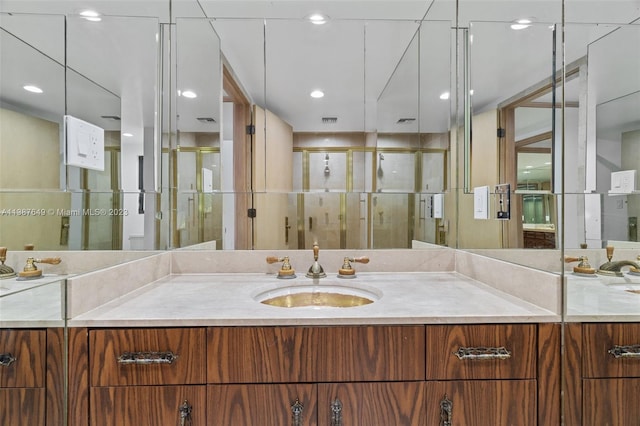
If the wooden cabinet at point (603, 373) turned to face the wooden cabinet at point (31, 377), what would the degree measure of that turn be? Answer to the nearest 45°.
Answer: approximately 45° to its right

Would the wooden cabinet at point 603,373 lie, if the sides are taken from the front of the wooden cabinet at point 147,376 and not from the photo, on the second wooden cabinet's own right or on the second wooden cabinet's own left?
on the second wooden cabinet's own left

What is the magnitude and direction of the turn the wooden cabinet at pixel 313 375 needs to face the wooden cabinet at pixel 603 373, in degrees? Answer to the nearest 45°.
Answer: approximately 90° to its left

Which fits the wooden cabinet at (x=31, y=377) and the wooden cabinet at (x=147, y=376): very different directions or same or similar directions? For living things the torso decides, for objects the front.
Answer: same or similar directions

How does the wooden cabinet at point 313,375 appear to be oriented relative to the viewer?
toward the camera

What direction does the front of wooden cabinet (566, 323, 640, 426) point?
toward the camera

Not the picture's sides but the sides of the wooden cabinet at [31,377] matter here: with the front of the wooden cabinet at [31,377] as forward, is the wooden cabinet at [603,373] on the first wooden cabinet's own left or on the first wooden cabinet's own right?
on the first wooden cabinet's own left

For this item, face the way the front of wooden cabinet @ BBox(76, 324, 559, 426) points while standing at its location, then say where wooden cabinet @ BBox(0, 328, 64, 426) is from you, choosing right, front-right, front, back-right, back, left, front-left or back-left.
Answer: right

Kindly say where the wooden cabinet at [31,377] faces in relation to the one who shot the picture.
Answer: facing the viewer

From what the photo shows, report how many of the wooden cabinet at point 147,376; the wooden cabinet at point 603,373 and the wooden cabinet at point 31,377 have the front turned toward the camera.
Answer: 3
